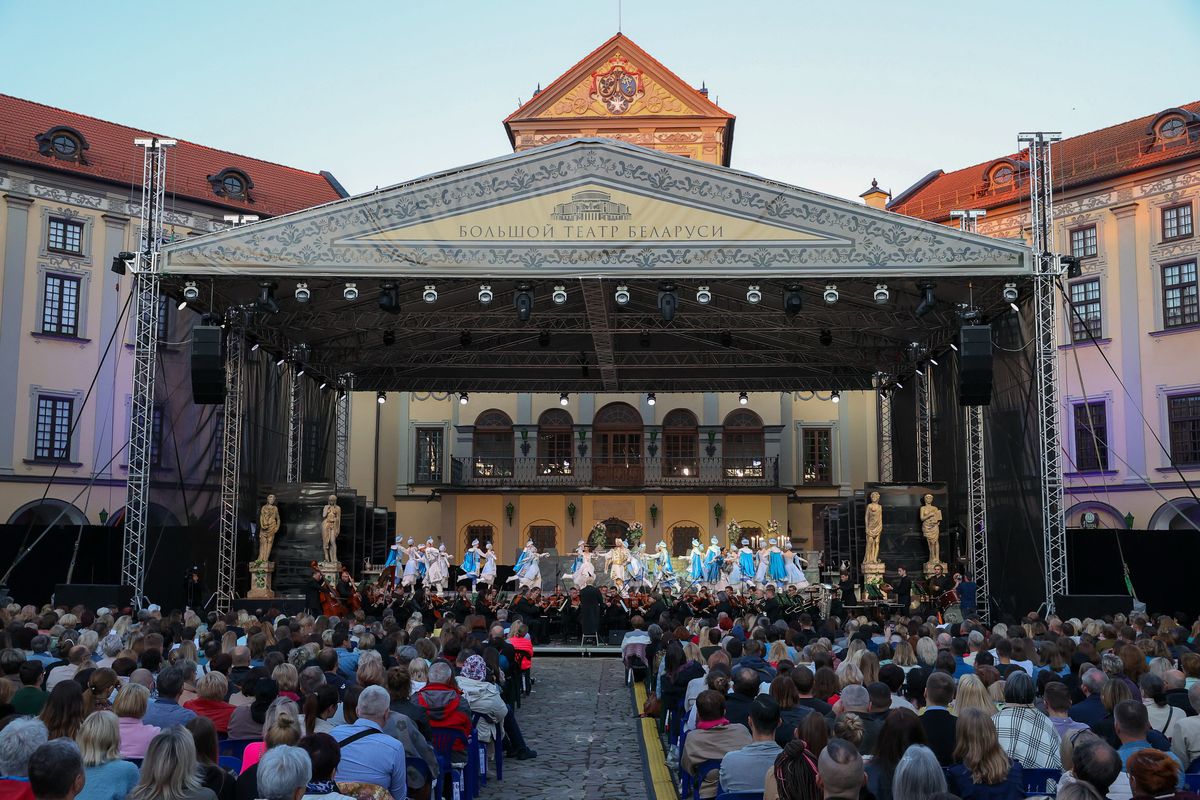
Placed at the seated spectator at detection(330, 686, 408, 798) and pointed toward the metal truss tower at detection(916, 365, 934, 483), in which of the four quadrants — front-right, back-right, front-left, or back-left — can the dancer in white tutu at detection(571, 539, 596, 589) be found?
front-left

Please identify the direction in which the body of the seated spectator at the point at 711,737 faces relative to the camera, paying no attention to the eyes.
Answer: away from the camera

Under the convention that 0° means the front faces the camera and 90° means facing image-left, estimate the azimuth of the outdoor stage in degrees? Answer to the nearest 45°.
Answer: approximately 0°

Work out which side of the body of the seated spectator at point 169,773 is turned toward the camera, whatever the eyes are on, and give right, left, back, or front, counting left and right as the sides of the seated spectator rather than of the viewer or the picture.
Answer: back

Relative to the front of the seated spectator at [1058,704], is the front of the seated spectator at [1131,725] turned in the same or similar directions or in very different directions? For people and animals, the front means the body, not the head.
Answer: same or similar directions

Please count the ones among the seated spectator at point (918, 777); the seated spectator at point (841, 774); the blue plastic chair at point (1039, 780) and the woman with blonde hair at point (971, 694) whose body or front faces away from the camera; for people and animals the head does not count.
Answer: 4

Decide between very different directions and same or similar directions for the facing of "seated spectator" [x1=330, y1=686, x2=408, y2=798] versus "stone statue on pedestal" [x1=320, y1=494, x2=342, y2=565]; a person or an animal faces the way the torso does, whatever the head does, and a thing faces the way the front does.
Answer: very different directions

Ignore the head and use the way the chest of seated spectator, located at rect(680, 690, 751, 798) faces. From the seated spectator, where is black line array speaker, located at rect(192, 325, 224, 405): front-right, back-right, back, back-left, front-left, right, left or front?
front-left

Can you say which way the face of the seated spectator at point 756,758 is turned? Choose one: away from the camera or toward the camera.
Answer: away from the camera

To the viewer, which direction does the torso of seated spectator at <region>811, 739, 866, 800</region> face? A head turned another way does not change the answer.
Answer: away from the camera

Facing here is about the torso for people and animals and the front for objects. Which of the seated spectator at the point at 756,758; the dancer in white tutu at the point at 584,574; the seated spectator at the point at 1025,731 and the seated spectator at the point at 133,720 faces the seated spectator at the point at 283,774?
the dancer in white tutu

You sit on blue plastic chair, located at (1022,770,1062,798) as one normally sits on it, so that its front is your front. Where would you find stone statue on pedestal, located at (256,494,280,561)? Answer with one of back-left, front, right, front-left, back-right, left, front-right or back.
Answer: front-left

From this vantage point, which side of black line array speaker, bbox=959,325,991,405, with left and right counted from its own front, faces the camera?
front

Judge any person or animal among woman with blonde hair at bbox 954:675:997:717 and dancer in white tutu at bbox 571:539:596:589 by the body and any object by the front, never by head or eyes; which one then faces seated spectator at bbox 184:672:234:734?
the dancer in white tutu

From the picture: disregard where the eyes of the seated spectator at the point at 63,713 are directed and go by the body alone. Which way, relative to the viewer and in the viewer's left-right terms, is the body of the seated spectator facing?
facing away from the viewer

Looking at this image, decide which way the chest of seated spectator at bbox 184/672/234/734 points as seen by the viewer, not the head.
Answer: away from the camera

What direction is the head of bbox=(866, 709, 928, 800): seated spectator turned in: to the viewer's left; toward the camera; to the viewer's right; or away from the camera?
away from the camera

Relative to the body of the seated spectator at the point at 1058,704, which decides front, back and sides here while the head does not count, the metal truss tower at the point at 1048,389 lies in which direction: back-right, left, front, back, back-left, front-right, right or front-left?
front

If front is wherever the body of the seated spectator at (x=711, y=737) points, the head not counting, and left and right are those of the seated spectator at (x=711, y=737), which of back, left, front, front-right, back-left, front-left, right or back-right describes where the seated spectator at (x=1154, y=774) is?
back-right

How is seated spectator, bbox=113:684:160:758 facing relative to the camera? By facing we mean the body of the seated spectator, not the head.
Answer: away from the camera
